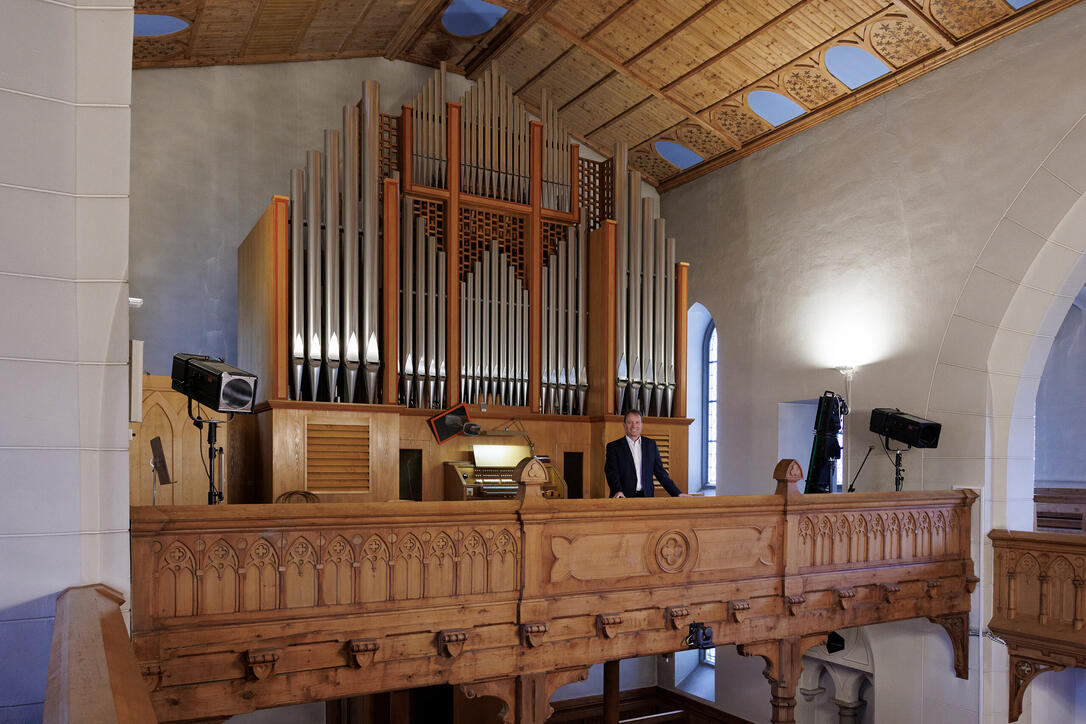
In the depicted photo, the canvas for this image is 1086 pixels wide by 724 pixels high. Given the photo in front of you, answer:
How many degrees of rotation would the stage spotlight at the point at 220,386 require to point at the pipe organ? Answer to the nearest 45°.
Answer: approximately 90° to its left

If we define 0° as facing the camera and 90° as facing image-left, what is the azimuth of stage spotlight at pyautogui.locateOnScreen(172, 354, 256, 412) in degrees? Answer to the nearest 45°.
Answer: approximately 315°

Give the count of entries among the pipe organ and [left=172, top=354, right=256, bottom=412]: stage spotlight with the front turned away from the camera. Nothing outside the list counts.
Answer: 0

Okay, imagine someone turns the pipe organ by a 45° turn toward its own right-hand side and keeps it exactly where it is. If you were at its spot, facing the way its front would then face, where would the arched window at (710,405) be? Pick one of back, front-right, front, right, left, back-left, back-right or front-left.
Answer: back-left

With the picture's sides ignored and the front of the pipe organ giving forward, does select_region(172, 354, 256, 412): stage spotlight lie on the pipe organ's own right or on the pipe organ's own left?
on the pipe organ's own right

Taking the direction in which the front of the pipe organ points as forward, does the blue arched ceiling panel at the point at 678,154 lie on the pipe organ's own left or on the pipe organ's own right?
on the pipe organ's own left

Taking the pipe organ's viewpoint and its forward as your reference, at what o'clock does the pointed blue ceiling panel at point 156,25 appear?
The pointed blue ceiling panel is roughly at 4 o'clock from the pipe organ.

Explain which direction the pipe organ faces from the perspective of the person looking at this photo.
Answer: facing the viewer and to the right of the viewer

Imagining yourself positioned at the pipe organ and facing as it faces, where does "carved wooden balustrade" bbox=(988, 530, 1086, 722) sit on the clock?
The carved wooden balustrade is roughly at 11 o'clock from the pipe organ.
